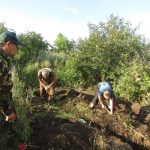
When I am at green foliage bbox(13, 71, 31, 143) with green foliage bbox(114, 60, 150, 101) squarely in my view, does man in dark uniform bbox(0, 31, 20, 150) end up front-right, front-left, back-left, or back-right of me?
back-right

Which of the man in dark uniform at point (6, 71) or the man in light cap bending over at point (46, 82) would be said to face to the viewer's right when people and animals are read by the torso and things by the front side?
the man in dark uniform at point (6, 71)

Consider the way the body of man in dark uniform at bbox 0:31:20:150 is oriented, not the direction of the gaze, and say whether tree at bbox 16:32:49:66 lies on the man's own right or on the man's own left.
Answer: on the man's own left

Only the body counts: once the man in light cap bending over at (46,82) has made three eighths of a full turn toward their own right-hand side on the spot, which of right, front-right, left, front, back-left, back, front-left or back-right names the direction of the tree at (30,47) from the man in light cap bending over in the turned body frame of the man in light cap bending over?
front-right

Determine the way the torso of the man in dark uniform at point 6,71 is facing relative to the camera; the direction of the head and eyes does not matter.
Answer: to the viewer's right

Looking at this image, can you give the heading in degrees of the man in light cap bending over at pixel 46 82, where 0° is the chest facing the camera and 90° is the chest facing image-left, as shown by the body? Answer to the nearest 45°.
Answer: approximately 0°

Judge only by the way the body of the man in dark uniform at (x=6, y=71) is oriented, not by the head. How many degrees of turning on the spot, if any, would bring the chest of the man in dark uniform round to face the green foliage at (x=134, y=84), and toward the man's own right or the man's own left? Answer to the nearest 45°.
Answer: approximately 45° to the man's own left

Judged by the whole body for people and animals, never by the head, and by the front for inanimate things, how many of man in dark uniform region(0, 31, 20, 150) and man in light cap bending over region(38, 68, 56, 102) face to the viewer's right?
1

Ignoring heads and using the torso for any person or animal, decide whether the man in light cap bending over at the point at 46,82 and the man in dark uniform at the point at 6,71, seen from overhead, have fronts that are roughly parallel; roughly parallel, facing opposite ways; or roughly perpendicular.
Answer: roughly perpendicular

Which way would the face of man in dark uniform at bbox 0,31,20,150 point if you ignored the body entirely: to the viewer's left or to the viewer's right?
to the viewer's right
